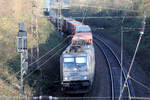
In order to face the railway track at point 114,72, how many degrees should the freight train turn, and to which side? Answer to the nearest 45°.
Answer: approximately 135° to its left

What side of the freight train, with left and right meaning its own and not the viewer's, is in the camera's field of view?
front
